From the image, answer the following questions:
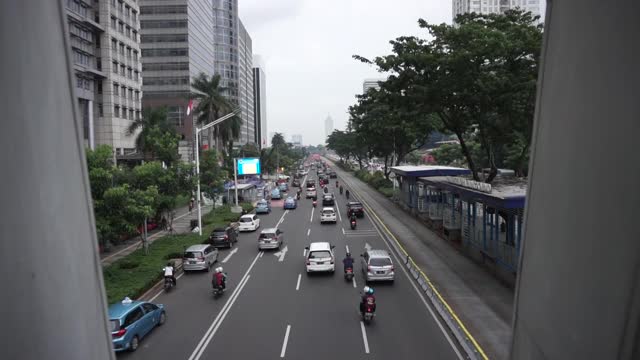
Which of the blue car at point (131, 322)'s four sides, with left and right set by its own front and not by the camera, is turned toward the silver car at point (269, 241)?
front

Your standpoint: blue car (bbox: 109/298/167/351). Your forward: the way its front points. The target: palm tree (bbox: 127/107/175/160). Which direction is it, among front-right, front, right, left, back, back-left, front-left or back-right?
front-left

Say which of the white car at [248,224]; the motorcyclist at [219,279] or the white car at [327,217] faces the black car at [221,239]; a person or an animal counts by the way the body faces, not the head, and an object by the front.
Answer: the motorcyclist

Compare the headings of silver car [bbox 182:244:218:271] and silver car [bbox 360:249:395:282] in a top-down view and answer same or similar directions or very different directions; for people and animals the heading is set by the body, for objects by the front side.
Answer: same or similar directions

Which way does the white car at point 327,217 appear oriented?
away from the camera

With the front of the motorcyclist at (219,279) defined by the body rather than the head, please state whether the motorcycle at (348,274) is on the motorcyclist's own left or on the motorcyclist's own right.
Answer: on the motorcyclist's own right

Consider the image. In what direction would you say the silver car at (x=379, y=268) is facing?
away from the camera

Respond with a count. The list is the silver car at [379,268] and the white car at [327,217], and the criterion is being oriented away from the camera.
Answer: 2

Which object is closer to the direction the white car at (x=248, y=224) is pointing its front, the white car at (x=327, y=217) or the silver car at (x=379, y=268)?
the white car

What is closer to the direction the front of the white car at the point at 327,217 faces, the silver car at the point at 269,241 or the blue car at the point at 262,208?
the blue car

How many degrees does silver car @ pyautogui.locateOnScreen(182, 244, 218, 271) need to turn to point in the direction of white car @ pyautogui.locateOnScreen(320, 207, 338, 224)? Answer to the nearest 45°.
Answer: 0° — it already faces it

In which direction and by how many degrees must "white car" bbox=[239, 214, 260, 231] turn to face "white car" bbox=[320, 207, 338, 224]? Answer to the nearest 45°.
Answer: approximately 45° to its right

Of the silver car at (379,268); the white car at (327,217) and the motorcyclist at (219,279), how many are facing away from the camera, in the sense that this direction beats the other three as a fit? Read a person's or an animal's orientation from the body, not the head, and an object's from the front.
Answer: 3

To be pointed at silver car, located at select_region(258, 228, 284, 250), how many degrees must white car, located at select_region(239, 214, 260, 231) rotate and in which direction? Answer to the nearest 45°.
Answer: approximately 135° to its right

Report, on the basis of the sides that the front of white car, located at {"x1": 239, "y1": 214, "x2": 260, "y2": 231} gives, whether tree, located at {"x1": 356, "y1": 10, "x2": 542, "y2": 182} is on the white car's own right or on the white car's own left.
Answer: on the white car's own right

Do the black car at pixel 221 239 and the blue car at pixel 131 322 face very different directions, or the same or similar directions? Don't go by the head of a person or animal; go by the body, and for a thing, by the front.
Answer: same or similar directions

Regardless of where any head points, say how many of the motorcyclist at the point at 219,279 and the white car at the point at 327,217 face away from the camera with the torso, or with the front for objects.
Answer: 2

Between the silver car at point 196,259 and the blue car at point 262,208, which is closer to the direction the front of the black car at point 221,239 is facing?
the blue car

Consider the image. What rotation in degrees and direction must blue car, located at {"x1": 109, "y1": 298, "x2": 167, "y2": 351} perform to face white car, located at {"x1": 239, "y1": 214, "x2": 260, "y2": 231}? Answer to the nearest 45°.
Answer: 0° — it already faces it
